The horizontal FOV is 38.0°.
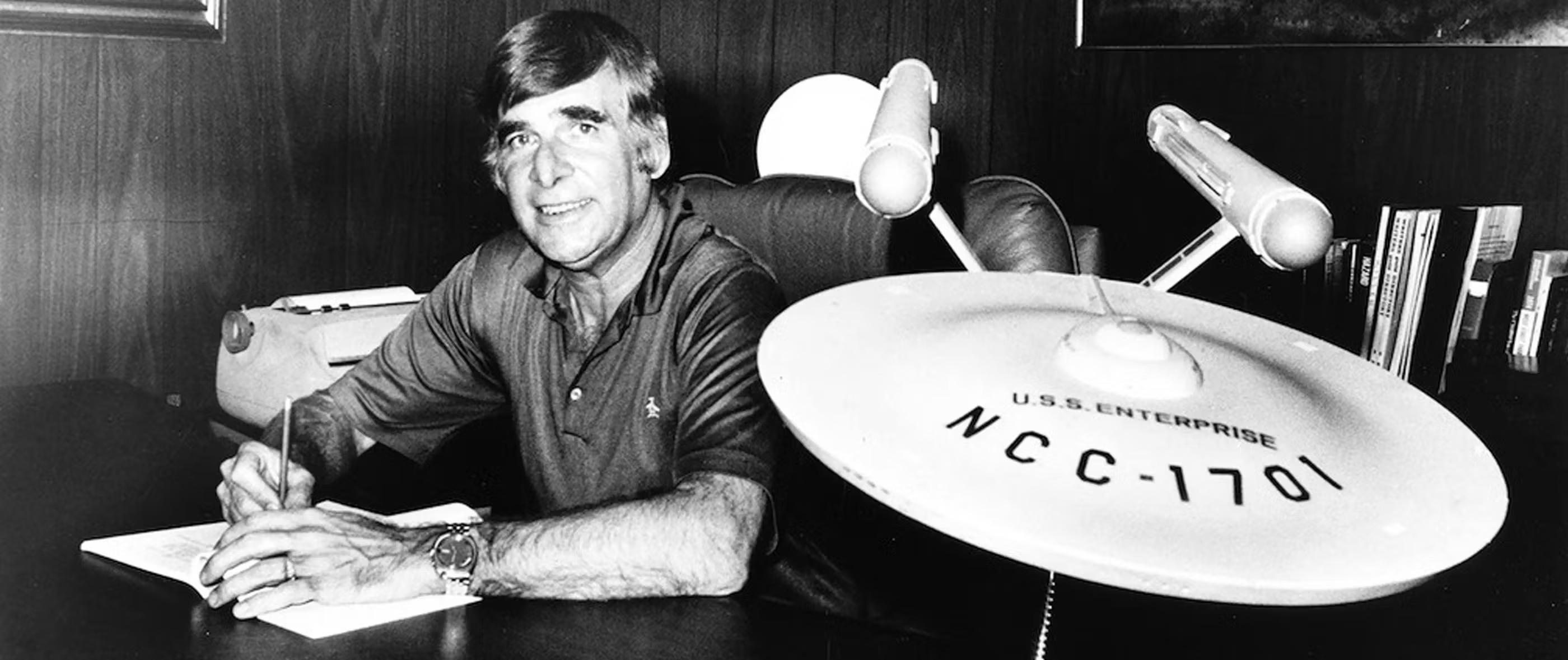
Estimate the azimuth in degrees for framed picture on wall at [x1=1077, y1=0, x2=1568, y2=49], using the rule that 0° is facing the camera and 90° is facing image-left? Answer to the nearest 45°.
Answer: approximately 0°

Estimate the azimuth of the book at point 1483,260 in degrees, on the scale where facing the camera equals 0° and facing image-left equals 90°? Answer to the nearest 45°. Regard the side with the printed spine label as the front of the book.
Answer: approximately 0°

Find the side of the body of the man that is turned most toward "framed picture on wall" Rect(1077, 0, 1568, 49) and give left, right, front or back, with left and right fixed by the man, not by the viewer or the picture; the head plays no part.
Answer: back

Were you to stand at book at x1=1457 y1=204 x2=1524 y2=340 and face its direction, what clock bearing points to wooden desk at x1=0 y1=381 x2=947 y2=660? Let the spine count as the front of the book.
The wooden desk is roughly at 1 o'clock from the book.

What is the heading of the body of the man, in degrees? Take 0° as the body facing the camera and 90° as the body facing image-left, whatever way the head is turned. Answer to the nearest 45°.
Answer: approximately 45°

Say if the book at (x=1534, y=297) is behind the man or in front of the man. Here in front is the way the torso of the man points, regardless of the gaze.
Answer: behind

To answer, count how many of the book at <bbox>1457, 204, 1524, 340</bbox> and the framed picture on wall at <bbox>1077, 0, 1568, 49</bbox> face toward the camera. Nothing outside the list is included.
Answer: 2
